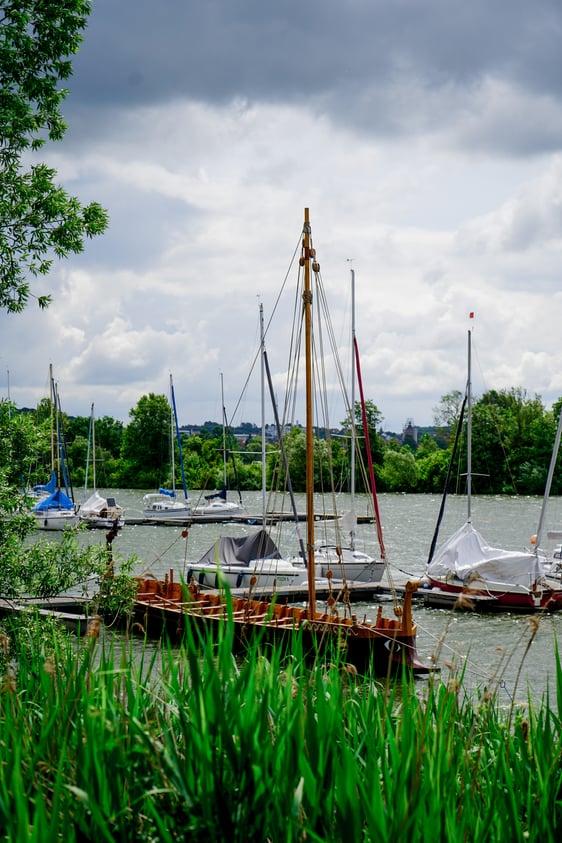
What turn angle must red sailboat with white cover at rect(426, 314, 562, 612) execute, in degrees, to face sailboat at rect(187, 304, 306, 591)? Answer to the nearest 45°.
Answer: approximately 45° to its left

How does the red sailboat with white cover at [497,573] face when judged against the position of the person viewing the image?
facing away from the viewer and to the left of the viewer
